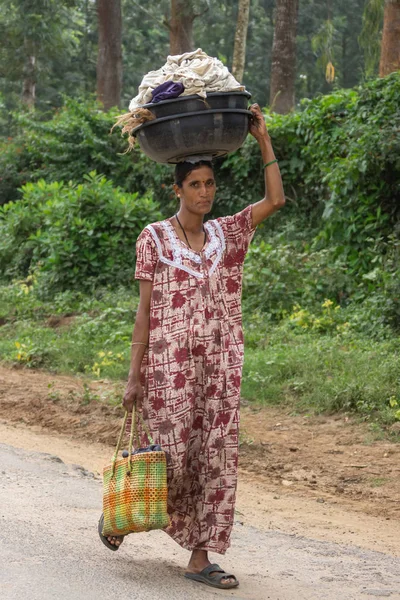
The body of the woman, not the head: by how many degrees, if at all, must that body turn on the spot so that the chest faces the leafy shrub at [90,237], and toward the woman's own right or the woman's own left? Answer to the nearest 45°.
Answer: approximately 135° to the woman's own left

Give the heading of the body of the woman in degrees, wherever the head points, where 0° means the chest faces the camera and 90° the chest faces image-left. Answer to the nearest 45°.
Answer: approximately 315°

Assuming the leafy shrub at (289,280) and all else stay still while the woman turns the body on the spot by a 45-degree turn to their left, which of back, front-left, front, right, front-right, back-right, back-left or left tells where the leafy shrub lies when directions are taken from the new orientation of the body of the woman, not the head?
left
